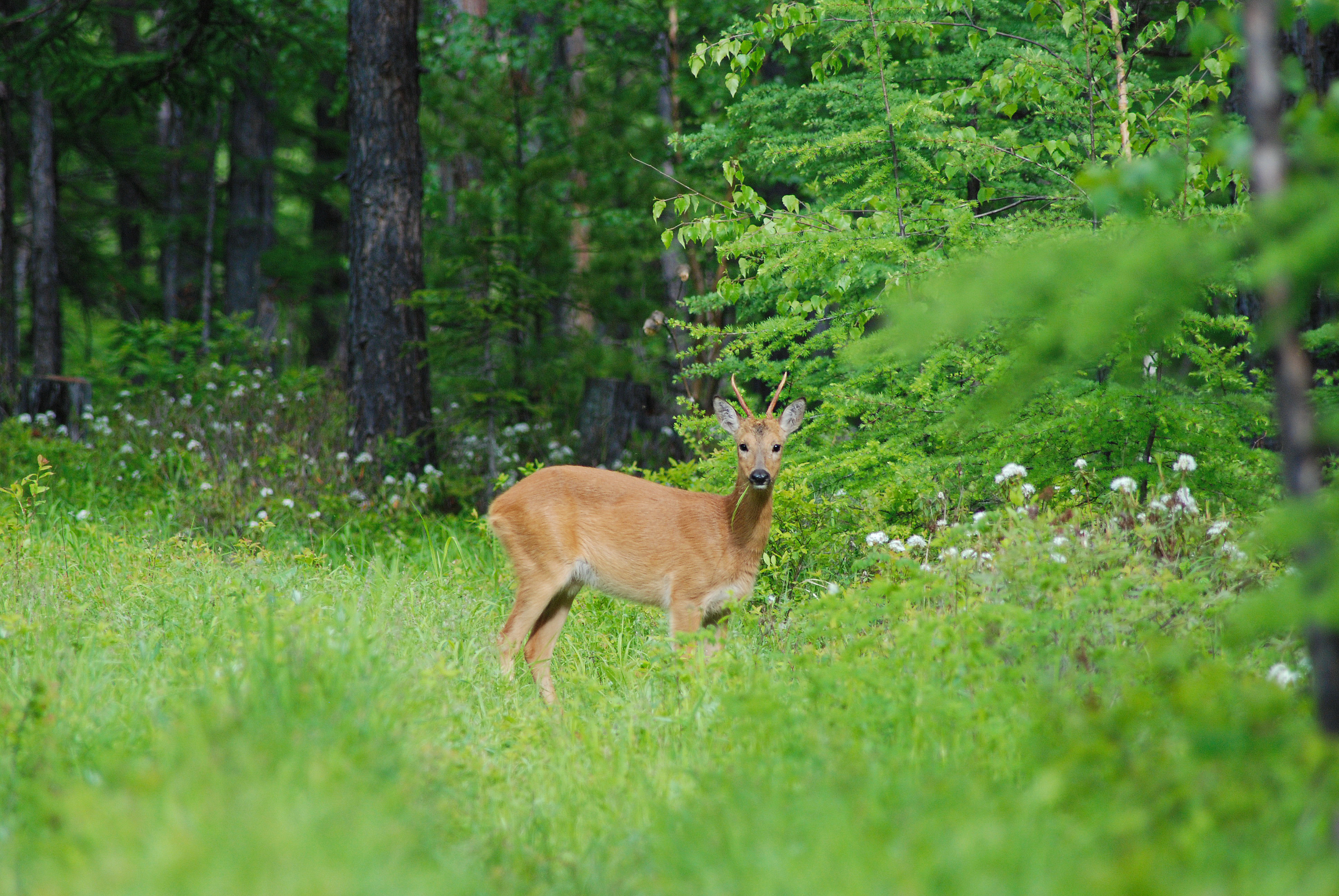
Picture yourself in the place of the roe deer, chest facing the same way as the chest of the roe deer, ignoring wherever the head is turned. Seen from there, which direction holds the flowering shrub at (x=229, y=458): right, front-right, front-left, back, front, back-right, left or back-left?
back-left

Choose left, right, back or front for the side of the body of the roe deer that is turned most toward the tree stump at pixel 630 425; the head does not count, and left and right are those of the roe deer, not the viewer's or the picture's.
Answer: left

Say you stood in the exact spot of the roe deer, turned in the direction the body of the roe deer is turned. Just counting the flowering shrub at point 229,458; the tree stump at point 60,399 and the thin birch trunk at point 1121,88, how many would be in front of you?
1

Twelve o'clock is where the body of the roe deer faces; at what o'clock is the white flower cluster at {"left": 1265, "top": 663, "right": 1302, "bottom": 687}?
The white flower cluster is roughly at 2 o'clock from the roe deer.

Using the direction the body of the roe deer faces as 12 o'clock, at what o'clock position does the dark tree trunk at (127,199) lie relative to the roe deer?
The dark tree trunk is roughly at 8 o'clock from the roe deer.

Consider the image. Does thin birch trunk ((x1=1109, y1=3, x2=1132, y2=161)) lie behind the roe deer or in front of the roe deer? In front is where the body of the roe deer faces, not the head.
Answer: in front

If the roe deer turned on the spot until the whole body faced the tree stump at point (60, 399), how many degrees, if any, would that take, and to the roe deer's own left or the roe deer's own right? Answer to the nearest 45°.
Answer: approximately 135° to the roe deer's own left

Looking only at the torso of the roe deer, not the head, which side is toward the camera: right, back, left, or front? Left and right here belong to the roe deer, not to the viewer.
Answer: right
